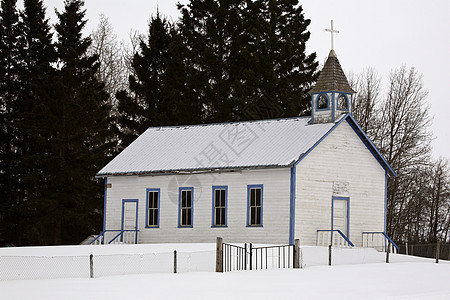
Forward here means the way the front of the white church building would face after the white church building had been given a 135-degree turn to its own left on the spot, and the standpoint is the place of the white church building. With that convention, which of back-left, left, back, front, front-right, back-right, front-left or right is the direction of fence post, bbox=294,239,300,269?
back

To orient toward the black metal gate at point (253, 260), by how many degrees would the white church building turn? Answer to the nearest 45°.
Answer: approximately 45° to its right

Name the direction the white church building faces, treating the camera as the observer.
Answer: facing the viewer and to the right of the viewer
